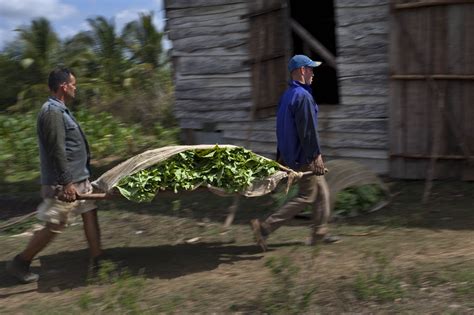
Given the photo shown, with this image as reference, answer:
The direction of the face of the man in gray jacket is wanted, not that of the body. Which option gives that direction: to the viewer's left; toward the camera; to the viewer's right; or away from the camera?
to the viewer's right

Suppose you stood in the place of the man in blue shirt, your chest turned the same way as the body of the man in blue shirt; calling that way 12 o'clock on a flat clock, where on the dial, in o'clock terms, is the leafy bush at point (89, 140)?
The leafy bush is roughly at 8 o'clock from the man in blue shirt.

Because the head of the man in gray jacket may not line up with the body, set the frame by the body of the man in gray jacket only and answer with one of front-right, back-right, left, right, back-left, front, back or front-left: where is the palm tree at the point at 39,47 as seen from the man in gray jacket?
left

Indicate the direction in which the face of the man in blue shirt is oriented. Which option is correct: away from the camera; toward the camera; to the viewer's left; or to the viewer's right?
to the viewer's right

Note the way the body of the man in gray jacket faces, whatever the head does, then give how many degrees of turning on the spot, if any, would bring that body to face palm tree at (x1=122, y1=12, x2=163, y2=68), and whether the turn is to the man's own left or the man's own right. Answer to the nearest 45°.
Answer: approximately 90° to the man's own left

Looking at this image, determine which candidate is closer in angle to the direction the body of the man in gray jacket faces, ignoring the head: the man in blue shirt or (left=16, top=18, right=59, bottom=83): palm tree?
the man in blue shirt

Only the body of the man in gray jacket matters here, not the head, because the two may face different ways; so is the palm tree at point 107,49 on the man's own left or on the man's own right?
on the man's own left

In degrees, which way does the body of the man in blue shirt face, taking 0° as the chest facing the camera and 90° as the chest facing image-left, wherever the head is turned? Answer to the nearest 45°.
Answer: approximately 270°

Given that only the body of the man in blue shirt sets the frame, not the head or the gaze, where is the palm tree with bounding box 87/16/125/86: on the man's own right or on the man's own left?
on the man's own left

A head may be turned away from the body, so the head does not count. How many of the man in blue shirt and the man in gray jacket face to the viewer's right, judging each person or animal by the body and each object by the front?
2

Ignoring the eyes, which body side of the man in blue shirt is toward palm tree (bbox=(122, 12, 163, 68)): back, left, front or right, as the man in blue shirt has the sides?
left

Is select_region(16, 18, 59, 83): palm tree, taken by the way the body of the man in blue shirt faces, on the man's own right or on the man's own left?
on the man's own left

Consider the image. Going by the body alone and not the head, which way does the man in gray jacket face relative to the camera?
to the viewer's right

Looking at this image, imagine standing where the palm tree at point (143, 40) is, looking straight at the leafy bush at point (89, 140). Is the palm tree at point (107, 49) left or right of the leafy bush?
right
